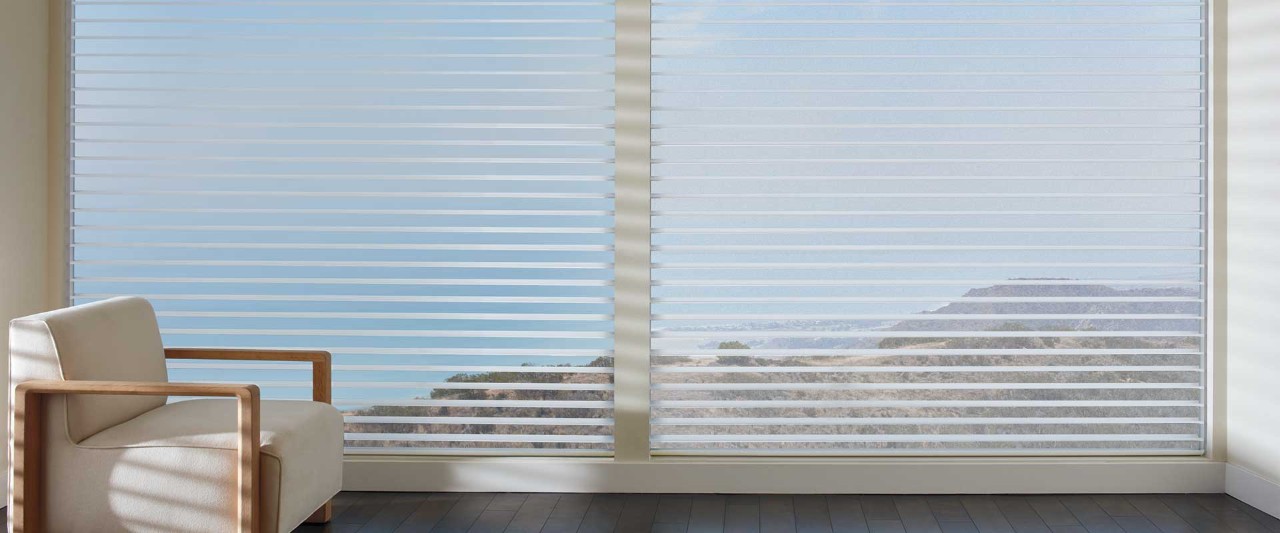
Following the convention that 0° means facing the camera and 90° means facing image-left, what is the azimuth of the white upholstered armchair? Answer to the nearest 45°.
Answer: approximately 315°

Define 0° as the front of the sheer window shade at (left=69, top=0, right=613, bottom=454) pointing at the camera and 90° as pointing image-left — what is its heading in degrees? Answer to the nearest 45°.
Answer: approximately 0°
